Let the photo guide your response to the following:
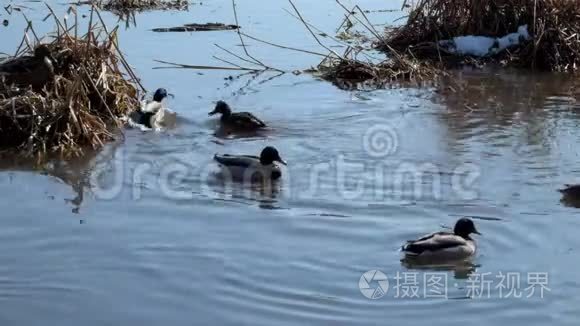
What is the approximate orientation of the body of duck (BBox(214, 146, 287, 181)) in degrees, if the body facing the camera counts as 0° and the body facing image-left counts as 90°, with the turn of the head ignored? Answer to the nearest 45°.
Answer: approximately 270°

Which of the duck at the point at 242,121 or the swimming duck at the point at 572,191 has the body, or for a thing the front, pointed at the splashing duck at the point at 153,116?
the duck

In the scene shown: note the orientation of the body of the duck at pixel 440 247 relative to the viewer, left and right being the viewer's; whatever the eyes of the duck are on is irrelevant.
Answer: facing to the right of the viewer

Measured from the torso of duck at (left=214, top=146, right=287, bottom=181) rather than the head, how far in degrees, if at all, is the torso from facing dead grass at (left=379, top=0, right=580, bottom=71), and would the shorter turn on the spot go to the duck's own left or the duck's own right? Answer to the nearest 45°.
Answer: approximately 45° to the duck's own left

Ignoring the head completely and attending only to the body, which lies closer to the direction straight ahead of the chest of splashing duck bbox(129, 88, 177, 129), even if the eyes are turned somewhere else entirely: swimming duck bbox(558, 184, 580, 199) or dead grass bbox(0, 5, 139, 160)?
the swimming duck

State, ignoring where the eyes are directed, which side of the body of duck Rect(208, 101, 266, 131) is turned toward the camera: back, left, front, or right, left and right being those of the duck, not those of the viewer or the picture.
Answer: left

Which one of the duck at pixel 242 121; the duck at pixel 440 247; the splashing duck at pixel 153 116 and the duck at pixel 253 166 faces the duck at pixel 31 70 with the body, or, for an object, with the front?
the duck at pixel 242 121

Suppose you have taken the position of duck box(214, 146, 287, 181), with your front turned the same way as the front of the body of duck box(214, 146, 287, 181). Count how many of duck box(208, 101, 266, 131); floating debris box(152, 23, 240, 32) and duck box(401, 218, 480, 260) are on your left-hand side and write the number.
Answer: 2
